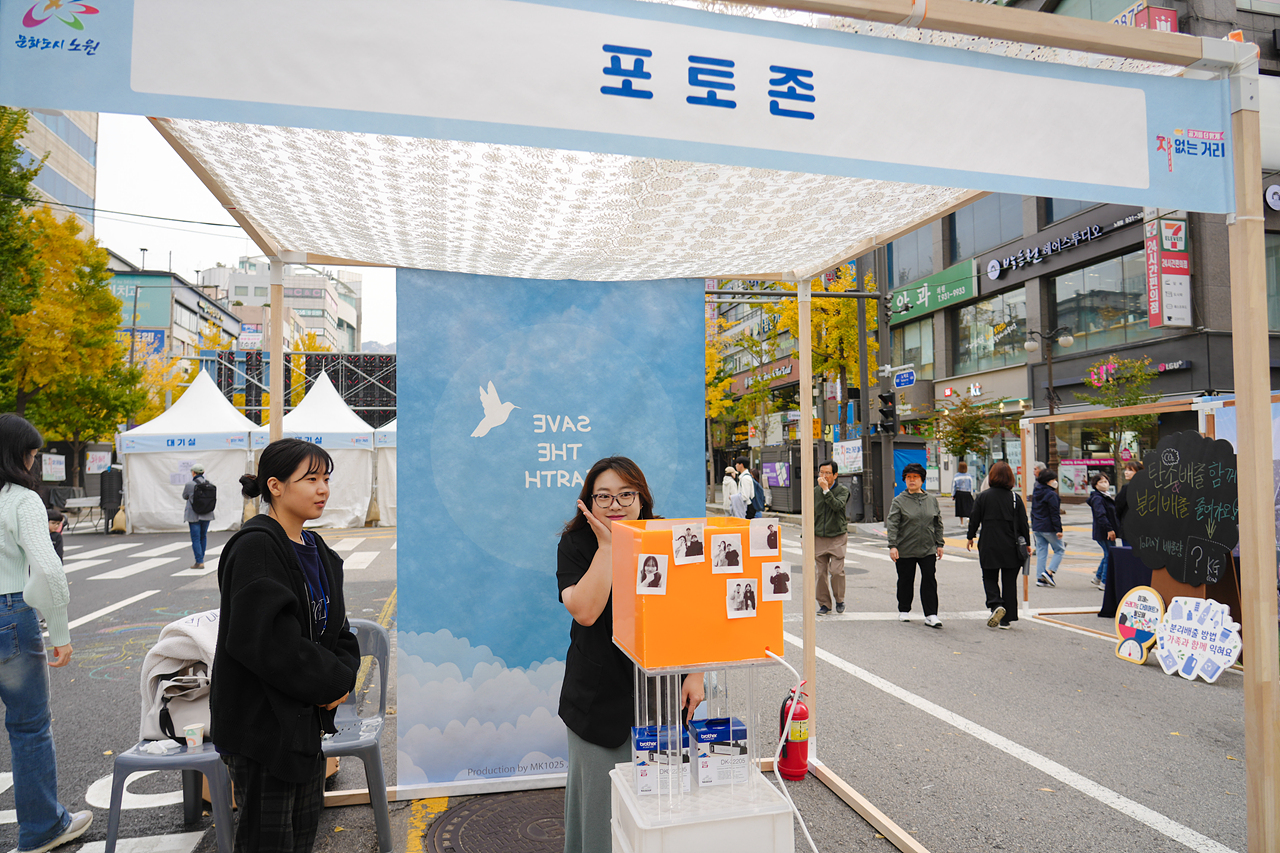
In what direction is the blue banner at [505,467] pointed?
toward the camera

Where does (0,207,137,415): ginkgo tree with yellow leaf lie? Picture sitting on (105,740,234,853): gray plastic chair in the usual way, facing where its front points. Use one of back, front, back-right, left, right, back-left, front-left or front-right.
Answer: back

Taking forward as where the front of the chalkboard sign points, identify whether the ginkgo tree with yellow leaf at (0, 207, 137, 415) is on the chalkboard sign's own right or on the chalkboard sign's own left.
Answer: on the chalkboard sign's own right

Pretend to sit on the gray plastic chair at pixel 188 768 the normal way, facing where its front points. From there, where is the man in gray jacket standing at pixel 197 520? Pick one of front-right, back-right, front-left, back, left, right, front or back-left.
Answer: back

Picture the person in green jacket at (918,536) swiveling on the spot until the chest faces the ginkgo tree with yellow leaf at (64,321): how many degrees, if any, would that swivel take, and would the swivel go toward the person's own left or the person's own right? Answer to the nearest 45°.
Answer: approximately 90° to the person's own right

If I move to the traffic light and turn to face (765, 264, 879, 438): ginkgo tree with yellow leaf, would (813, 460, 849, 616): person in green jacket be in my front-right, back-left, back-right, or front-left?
back-left

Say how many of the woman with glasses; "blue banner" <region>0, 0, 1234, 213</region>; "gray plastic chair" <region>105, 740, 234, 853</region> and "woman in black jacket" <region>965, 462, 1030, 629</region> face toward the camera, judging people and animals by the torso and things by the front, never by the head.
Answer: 3

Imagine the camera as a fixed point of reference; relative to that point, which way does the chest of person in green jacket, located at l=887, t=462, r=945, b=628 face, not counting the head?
toward the camera

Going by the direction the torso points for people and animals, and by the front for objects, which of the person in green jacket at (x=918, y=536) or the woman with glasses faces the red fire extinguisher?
the person in green jacket

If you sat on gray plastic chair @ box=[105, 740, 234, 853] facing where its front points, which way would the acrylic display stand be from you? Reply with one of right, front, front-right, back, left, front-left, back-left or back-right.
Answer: front-left

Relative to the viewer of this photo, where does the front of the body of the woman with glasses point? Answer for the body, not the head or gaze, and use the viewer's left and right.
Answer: facing the viewer

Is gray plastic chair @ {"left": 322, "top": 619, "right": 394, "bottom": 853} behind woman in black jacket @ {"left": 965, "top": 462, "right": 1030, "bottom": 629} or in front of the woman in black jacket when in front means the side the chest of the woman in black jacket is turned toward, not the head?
behind

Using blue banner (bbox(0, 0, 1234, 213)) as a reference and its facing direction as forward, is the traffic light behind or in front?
behind

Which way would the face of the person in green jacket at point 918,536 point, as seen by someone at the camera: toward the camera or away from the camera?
toward the camera

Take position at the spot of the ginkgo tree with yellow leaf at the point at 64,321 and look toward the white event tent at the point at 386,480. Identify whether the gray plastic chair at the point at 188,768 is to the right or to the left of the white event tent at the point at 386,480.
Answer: right

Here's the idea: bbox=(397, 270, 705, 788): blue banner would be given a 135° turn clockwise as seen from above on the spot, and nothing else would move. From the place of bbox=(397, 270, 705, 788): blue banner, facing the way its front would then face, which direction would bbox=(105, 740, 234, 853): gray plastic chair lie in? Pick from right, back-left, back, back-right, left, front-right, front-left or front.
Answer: left
